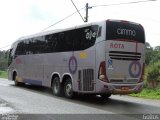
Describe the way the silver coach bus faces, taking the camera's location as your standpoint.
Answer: facing away from the viewer and to the left of the viewer
